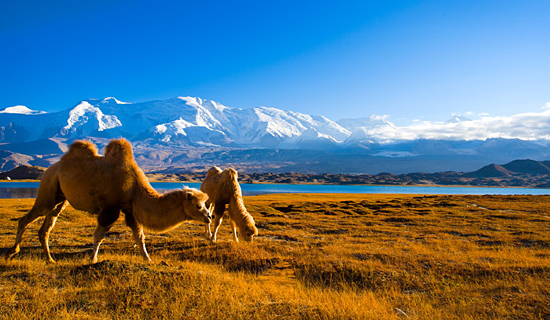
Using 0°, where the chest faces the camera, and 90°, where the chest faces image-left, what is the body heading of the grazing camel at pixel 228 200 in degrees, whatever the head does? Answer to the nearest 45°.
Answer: approximately 315°

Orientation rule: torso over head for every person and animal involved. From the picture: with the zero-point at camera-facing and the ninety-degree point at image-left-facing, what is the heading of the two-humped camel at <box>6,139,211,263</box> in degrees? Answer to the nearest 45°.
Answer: approximately 270°

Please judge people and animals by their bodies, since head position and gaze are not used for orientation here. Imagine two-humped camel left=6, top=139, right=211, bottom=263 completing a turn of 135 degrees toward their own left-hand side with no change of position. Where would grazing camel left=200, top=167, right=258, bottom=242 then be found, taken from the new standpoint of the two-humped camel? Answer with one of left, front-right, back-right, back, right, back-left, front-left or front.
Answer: right
